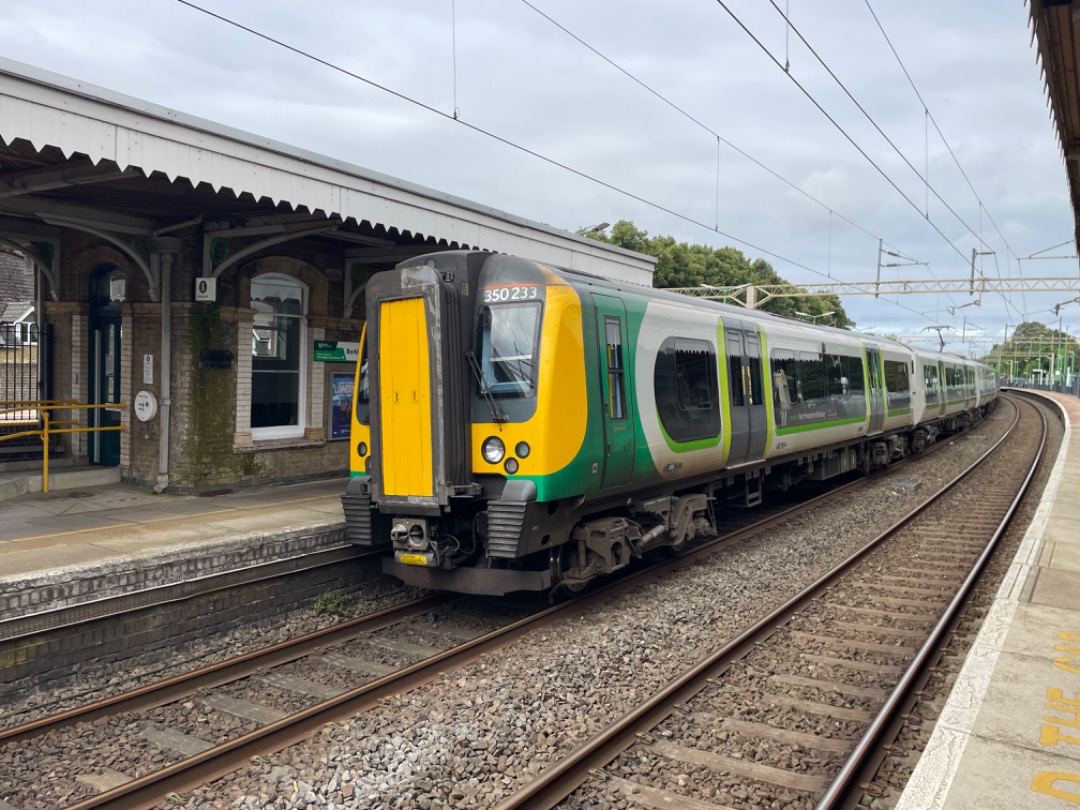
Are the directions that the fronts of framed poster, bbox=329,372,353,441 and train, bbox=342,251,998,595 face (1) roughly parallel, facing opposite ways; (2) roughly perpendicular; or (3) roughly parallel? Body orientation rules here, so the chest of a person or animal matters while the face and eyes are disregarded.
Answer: roughly perpendicular

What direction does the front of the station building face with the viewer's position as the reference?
facing the viewer and to the right of the viewer

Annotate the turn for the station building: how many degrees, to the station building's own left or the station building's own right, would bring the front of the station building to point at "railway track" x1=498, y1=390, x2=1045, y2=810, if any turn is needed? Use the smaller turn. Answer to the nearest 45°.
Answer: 0° — it already faces it

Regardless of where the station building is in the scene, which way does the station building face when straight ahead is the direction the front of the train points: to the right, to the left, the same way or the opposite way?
to the left

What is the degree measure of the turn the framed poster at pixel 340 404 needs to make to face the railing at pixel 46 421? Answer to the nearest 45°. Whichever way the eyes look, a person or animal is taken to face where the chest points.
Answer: approximately 90° to its right

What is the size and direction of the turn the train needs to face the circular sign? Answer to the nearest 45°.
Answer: approximately 90° to its right

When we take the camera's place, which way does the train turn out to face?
facing the viewer and to the left of the viewer

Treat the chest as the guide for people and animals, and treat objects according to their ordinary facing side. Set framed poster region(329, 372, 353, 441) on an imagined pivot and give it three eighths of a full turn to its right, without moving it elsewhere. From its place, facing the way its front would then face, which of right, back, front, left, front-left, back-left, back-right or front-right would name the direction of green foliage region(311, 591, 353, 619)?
left

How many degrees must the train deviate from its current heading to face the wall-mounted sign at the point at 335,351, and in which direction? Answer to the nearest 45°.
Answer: approximately 90° to its right
